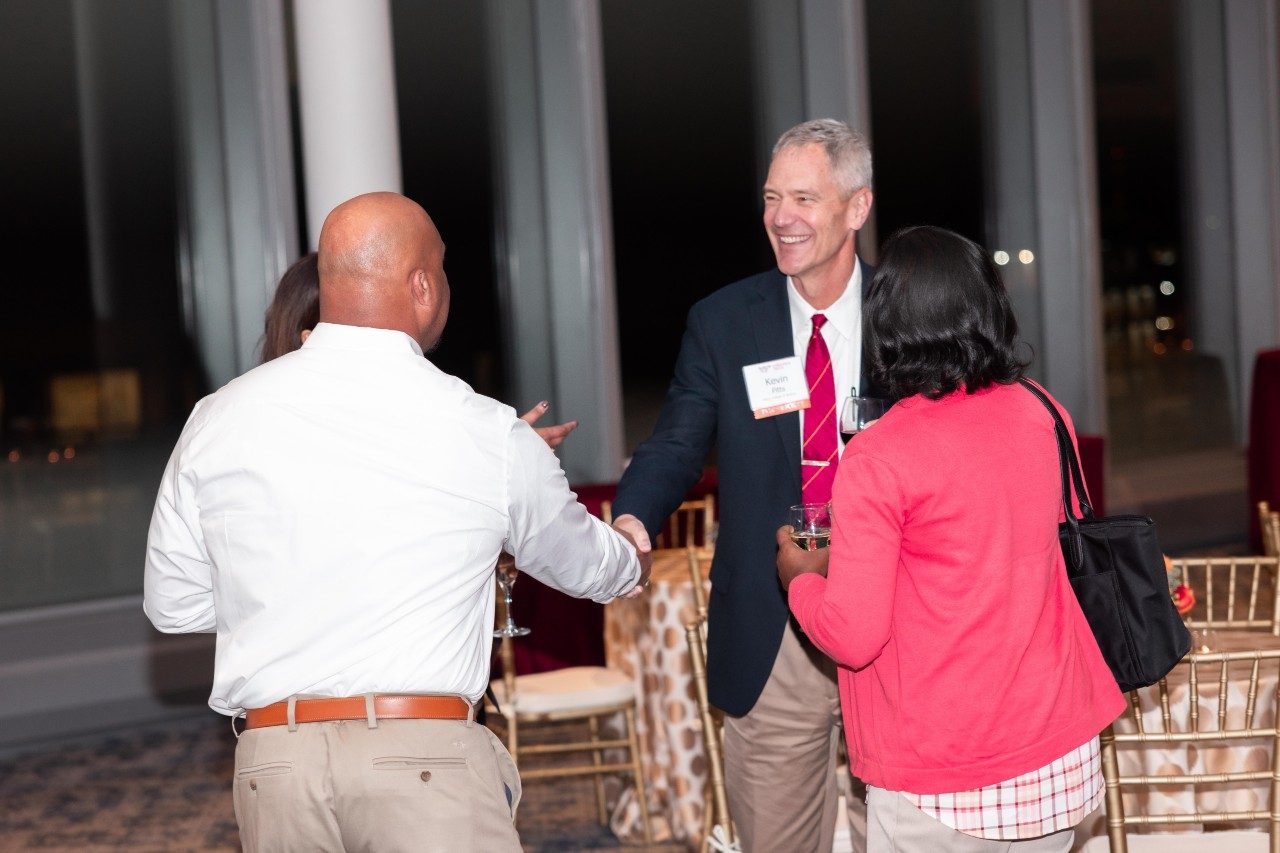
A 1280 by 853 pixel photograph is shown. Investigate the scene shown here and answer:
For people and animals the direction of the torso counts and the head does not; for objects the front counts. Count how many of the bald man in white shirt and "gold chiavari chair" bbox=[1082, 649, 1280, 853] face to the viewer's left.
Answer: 0

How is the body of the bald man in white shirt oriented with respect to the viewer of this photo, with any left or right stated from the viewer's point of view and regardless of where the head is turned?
facing away from the viewer and to the right of the viewer

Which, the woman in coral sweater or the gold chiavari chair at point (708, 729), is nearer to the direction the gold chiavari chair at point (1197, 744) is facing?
the gold chiavari chair

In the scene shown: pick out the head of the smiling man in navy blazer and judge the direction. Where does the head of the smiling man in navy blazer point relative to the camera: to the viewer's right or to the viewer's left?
to the viewer's left

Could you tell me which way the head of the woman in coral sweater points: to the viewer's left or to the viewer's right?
to the viewer's left

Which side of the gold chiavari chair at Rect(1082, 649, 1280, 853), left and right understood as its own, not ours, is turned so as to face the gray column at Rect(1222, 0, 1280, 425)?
front

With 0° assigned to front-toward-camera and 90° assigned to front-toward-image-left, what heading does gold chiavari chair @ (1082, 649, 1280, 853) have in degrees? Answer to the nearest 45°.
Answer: approximately 180°

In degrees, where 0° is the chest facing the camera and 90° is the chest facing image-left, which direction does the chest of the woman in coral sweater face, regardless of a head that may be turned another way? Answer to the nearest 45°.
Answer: approximately 135°

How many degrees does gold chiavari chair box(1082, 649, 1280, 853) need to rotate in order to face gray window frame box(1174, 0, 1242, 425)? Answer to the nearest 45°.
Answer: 0° — it already faces it

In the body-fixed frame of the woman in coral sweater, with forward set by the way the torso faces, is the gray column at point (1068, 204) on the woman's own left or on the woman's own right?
on the woman's own right

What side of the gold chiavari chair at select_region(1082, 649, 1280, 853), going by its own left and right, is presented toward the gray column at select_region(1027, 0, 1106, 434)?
front

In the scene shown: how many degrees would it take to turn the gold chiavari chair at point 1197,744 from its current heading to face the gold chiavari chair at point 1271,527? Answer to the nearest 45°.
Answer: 0° — it already faces it
